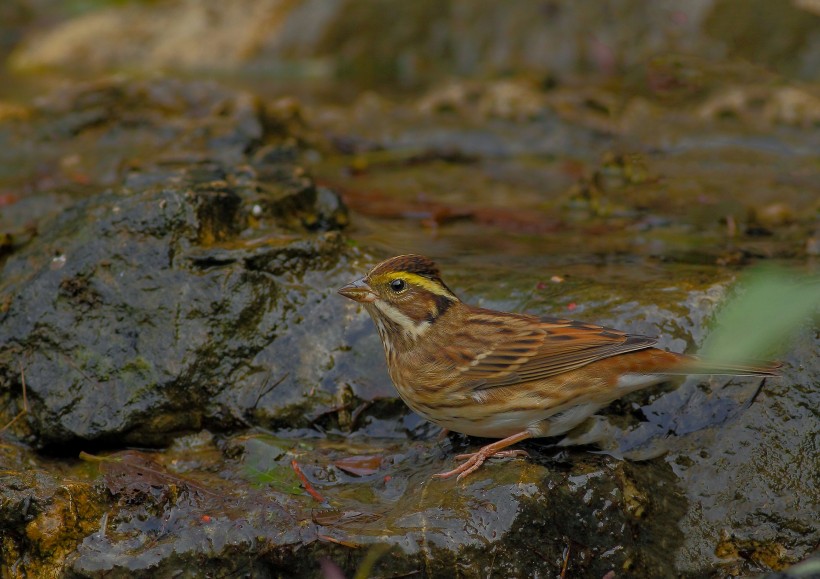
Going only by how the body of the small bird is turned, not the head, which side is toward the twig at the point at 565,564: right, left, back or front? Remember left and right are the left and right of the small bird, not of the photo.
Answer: left

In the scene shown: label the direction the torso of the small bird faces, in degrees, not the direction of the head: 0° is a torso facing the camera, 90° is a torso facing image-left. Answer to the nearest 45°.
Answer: approximately 90°

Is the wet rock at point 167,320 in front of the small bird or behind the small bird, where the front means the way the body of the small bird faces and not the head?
in front

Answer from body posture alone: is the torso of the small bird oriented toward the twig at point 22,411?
yes

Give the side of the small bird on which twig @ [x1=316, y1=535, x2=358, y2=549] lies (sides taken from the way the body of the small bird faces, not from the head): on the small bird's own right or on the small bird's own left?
on the small bird's own left

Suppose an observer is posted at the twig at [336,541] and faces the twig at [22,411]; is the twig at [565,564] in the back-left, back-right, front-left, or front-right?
back-right

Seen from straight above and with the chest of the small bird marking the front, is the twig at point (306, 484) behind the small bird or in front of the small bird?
in front

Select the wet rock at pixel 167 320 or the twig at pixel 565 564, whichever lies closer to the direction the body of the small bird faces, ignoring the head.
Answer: the wet rock
